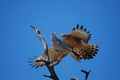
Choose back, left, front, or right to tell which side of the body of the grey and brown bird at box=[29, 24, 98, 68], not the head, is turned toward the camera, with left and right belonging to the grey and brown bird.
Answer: left
